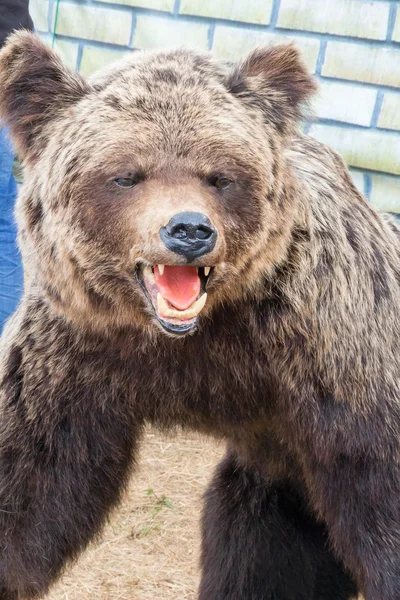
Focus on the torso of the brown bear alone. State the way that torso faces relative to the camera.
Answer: toward the camera
